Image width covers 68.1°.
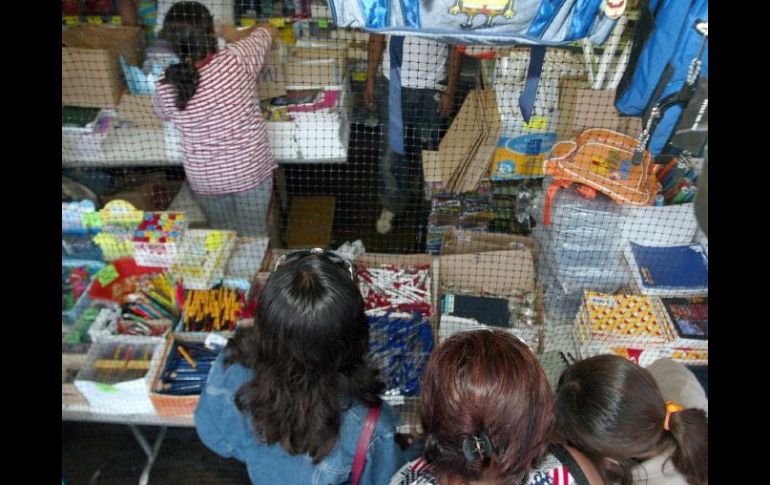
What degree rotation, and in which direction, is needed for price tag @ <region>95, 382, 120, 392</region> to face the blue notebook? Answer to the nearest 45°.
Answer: approximately 90° to its left

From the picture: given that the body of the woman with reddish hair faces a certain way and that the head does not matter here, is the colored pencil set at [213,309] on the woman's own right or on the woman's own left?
on the woman's own left

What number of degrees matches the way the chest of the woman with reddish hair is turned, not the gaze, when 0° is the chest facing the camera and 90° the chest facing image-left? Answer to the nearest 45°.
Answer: approximately 180°

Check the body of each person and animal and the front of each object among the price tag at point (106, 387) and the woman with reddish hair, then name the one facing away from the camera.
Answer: the woman with reddish hair

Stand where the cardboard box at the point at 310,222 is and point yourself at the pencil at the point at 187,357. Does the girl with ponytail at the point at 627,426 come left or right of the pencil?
left

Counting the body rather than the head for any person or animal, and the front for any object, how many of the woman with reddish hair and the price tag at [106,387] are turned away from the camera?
1

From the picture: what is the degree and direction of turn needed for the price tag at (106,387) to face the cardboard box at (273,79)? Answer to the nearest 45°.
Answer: approximately 135° to its left

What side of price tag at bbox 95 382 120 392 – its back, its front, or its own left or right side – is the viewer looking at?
front

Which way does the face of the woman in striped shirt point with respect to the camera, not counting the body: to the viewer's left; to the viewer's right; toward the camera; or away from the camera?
away from the camera

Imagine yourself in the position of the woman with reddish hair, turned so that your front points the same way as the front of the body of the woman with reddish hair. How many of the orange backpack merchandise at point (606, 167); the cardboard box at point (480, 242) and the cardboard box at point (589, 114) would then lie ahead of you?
3

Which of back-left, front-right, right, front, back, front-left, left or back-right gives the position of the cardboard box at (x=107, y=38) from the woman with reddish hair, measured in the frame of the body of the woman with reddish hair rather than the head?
front-left

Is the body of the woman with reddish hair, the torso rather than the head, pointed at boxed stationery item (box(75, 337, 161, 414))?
no

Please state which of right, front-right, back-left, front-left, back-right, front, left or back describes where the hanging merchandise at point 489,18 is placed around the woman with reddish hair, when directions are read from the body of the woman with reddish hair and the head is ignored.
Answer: front

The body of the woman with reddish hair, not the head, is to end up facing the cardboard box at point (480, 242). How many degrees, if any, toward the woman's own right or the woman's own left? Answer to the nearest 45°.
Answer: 0° — they already face it

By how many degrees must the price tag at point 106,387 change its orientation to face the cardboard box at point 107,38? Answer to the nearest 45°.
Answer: approximately 180°

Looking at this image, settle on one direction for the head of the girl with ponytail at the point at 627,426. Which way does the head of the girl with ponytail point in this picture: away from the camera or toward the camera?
away from the camera

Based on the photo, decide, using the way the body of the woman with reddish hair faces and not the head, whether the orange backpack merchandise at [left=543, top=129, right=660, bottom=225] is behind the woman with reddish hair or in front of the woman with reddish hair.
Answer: in front

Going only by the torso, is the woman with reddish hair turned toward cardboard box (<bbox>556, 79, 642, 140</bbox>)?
yes
